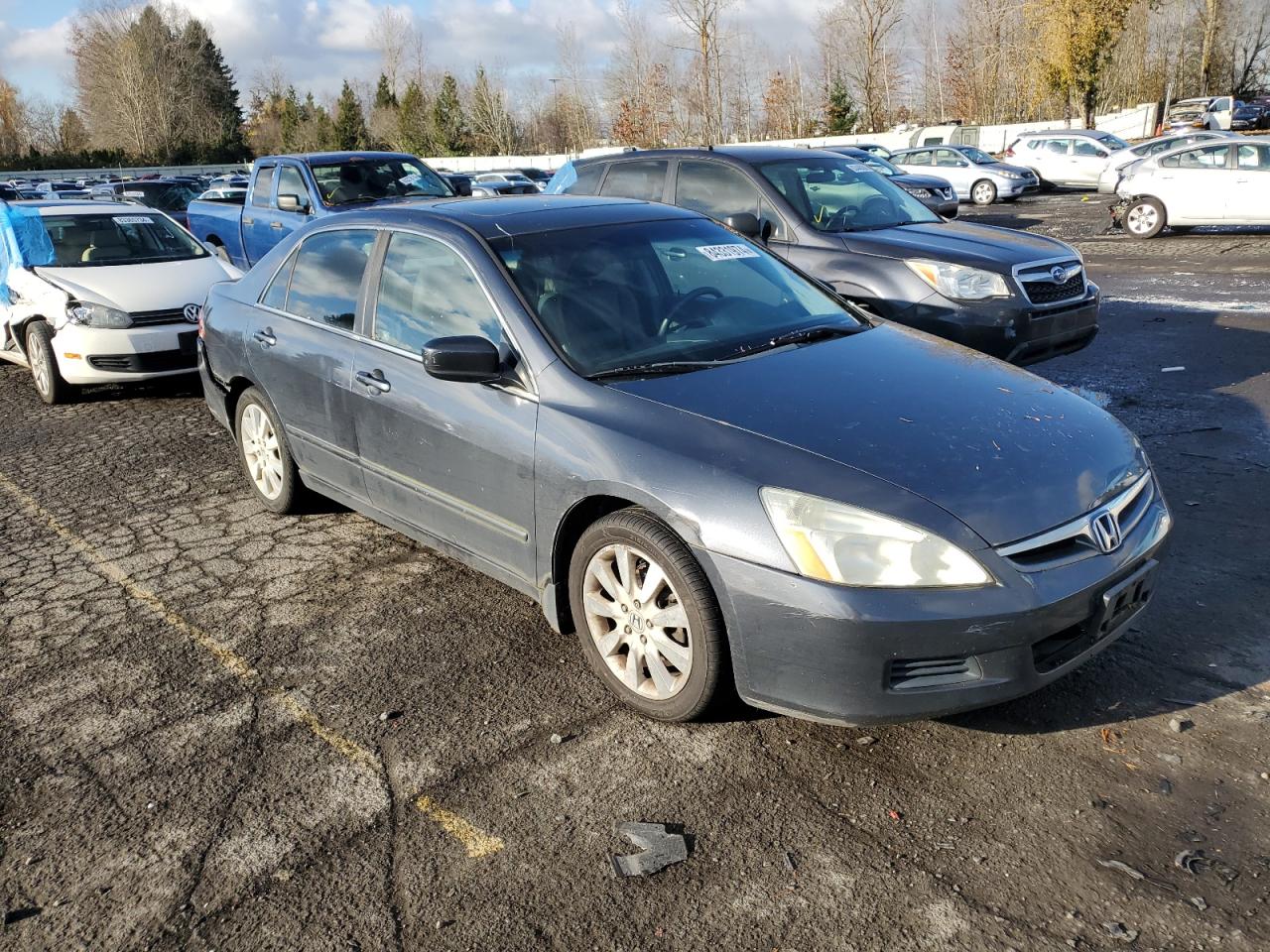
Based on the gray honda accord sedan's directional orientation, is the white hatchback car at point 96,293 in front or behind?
behind

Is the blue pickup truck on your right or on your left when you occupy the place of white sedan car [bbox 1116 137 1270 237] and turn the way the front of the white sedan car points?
on your right

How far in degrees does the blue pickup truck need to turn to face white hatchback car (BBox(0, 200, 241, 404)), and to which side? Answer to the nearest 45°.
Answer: approximately 90° to its right

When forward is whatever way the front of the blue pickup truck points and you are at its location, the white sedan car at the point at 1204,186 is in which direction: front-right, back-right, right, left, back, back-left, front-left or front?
front-left

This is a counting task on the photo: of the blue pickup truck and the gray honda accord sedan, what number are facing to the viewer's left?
0

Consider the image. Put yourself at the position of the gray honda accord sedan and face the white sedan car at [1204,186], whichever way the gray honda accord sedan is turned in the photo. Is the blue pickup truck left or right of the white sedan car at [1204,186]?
left

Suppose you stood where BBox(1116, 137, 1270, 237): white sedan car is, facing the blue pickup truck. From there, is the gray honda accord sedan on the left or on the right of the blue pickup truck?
left

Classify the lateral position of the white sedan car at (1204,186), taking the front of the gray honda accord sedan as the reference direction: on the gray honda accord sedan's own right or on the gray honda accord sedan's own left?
on the gray honda accord sedan's own left

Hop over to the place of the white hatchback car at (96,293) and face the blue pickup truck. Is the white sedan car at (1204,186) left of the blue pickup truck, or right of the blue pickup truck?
right
